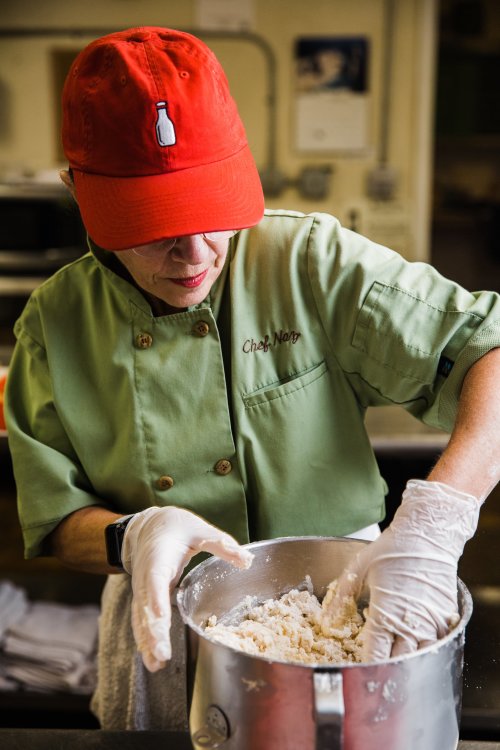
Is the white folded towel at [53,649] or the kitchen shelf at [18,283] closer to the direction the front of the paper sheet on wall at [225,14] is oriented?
the white folded towel

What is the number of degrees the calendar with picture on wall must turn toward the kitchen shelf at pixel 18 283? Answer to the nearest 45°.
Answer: approximately 45° to its right

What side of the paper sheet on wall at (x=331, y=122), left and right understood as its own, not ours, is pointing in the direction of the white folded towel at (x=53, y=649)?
front

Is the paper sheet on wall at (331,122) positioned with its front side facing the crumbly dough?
yes

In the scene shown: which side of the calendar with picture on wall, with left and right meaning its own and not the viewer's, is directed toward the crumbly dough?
front

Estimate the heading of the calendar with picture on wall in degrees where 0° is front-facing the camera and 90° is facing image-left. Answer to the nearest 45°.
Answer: approximately 0°
